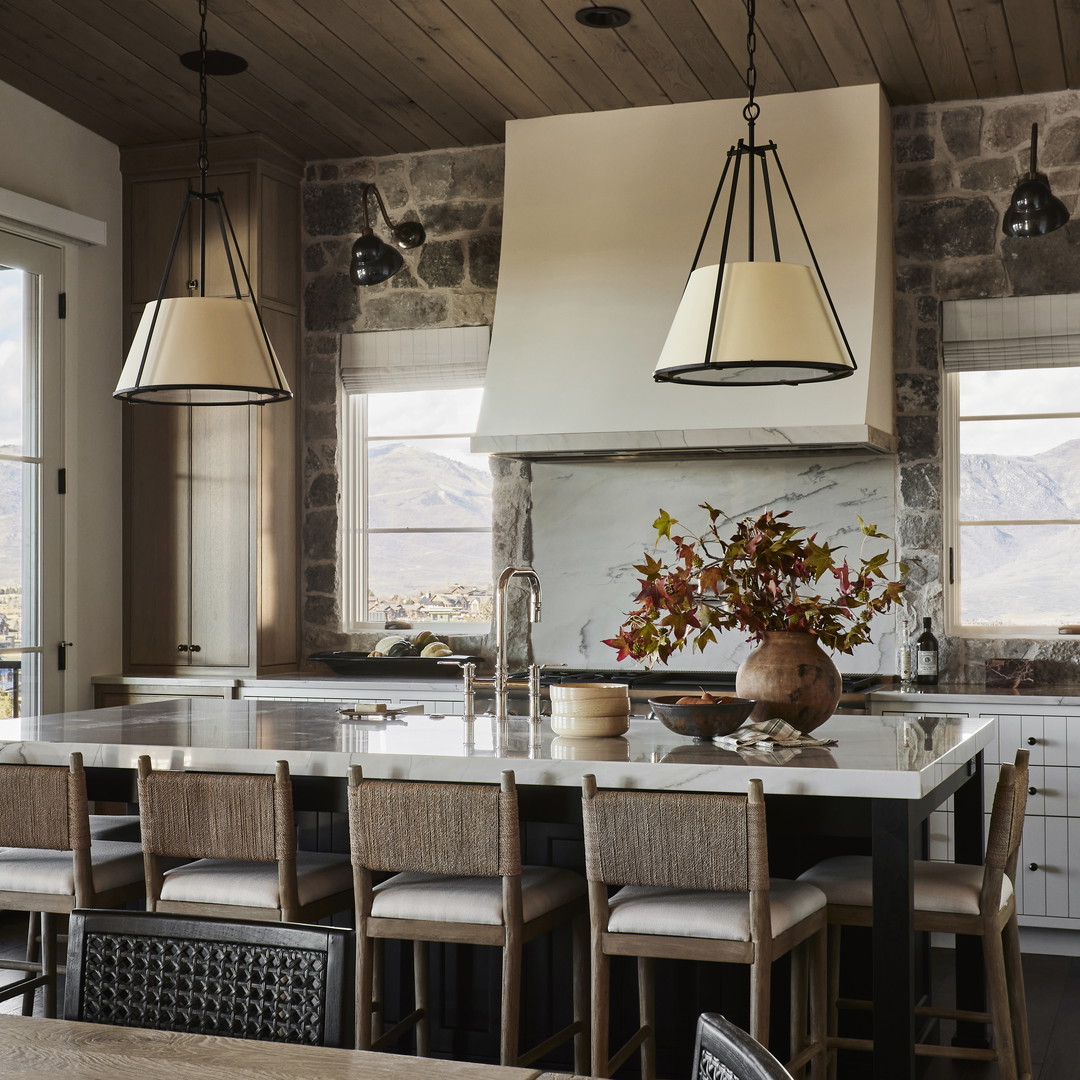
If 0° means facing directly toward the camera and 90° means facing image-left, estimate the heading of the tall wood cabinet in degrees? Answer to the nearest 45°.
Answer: approximately 45°

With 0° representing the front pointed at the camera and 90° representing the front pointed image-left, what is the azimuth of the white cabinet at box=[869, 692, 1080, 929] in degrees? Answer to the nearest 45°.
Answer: approximately 0°

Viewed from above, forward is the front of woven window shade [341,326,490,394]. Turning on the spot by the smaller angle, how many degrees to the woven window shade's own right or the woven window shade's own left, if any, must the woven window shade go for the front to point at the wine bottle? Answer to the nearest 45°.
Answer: approximately 45° to the woven window shade's own left

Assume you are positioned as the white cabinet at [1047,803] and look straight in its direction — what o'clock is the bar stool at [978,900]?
The bar stool is roughly at 12 o'clock from the white cabinet.

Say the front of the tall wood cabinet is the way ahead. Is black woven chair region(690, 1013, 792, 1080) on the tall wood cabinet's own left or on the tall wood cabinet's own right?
on the tall wood cabinet's own left

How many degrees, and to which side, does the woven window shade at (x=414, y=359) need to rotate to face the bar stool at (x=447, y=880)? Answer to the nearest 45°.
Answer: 0° — it already faces it
